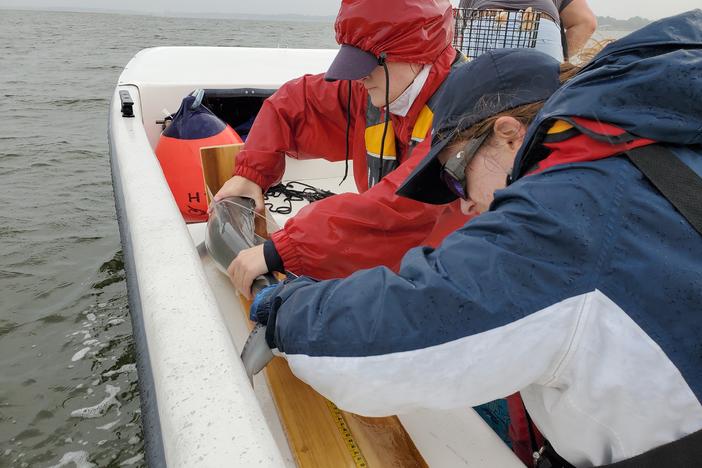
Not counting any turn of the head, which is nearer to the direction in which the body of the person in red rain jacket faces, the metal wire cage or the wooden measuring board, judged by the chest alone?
the wooden measuring board

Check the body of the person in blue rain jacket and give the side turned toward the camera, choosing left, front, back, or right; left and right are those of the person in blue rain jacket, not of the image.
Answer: left

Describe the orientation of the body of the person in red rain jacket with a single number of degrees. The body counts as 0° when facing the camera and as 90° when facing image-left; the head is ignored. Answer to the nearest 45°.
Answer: approximately 45°

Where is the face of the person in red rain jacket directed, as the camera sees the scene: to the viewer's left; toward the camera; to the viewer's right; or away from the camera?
to the viewer's left

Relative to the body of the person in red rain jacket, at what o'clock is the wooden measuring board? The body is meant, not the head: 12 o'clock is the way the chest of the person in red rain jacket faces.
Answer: The wooden measuring board is roughly at 11 o'clock from the person in red rain jacket.

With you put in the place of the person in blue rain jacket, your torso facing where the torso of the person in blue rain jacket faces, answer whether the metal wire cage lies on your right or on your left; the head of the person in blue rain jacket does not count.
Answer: on your right

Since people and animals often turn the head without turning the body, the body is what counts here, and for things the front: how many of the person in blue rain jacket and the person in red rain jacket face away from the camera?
0

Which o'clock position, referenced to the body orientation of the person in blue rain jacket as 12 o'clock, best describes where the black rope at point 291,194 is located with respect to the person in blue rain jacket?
The black rope is roughly at 2 o'clock from the person in blue rain jacket.
